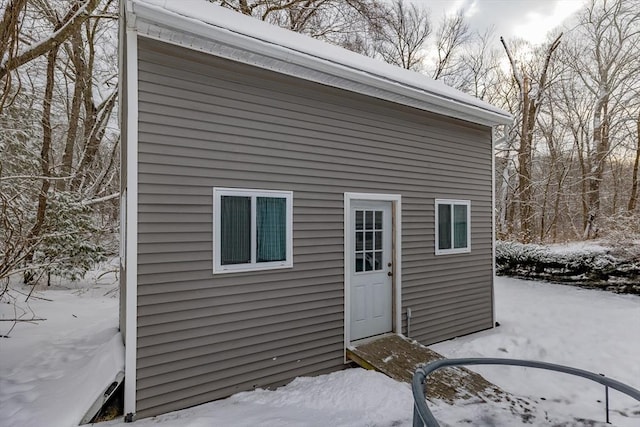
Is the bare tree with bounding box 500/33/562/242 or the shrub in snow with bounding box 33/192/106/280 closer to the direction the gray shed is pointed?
the bare tree

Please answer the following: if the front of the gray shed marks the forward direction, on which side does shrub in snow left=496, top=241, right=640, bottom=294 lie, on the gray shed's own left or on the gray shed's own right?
on the gray shed's own left

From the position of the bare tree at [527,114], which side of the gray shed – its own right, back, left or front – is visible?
left

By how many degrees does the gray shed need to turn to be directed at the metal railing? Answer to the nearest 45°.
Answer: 0° — it already faces it

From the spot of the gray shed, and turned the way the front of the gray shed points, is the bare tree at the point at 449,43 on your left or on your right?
on your left

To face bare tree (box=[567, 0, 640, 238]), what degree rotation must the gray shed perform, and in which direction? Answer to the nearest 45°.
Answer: approximately 90° to its left

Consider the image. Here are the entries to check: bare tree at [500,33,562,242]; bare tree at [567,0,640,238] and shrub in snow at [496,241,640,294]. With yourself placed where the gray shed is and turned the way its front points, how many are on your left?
3

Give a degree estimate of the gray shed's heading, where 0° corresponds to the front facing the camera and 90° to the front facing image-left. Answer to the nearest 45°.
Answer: approximately 315°

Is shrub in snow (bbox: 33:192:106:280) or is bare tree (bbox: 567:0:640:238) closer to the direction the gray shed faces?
the bare tree
